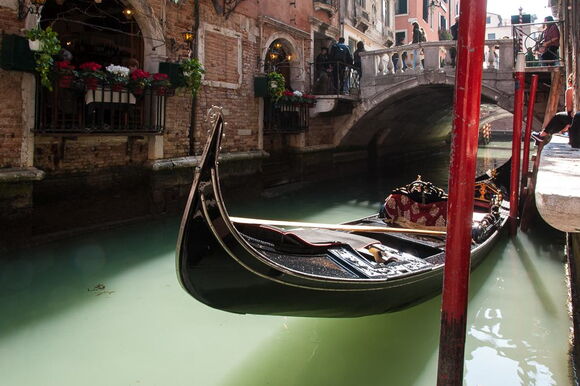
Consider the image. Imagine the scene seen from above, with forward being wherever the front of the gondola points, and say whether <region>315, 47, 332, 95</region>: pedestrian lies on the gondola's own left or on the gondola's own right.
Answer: on the gondola's own left

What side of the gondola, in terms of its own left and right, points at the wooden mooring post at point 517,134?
front

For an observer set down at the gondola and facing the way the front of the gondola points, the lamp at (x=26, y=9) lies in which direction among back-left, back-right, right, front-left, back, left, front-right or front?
left

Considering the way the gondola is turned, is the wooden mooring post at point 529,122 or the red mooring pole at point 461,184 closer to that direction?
the wooden mooring post

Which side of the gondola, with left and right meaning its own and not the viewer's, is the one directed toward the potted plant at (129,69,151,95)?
left

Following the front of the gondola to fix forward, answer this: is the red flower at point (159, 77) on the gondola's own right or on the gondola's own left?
on the gondola's own left

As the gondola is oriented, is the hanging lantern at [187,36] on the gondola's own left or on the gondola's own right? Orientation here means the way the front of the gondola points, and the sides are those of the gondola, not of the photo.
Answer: on the gondola's own left

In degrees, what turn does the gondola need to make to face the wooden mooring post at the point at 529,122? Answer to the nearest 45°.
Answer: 0° — it already faces it

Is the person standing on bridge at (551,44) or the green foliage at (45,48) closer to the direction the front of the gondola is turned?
the person standing on bridge

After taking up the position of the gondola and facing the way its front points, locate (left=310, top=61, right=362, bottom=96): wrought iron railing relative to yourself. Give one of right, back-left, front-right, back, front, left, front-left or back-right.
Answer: front-left

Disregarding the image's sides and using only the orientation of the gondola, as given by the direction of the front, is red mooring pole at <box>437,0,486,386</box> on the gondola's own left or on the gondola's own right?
on the gondola's own right

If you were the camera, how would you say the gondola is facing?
facing away from the viewer and to the right of the viewer
